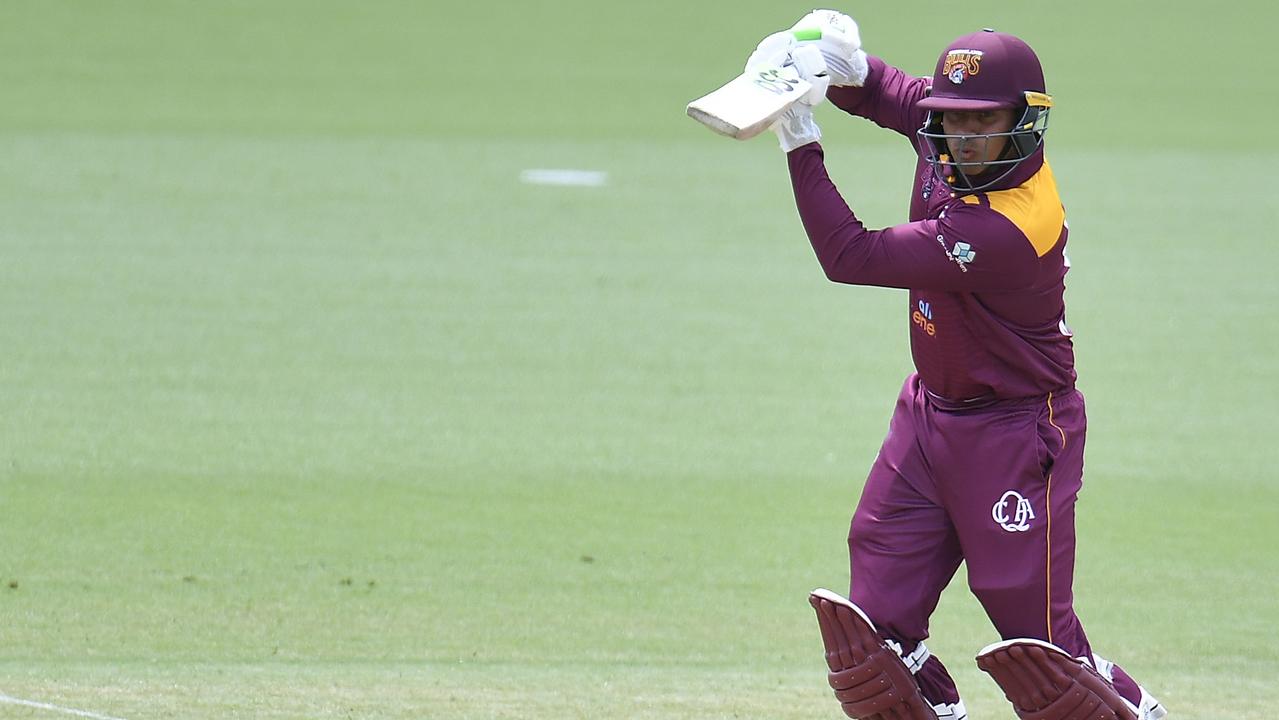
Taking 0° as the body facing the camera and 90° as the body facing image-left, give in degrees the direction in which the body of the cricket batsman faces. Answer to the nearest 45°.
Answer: approximately 45°
